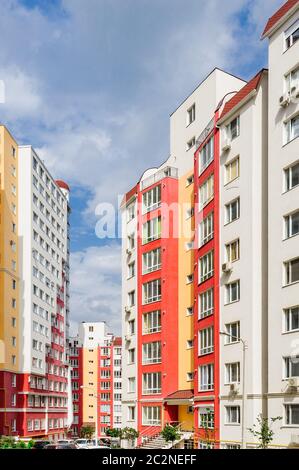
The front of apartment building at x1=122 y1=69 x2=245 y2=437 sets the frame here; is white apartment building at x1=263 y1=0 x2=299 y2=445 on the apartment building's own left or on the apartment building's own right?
on the apartment building's own left

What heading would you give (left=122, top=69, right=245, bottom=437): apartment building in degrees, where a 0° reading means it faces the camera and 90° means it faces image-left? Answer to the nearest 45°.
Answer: approximately 45°
